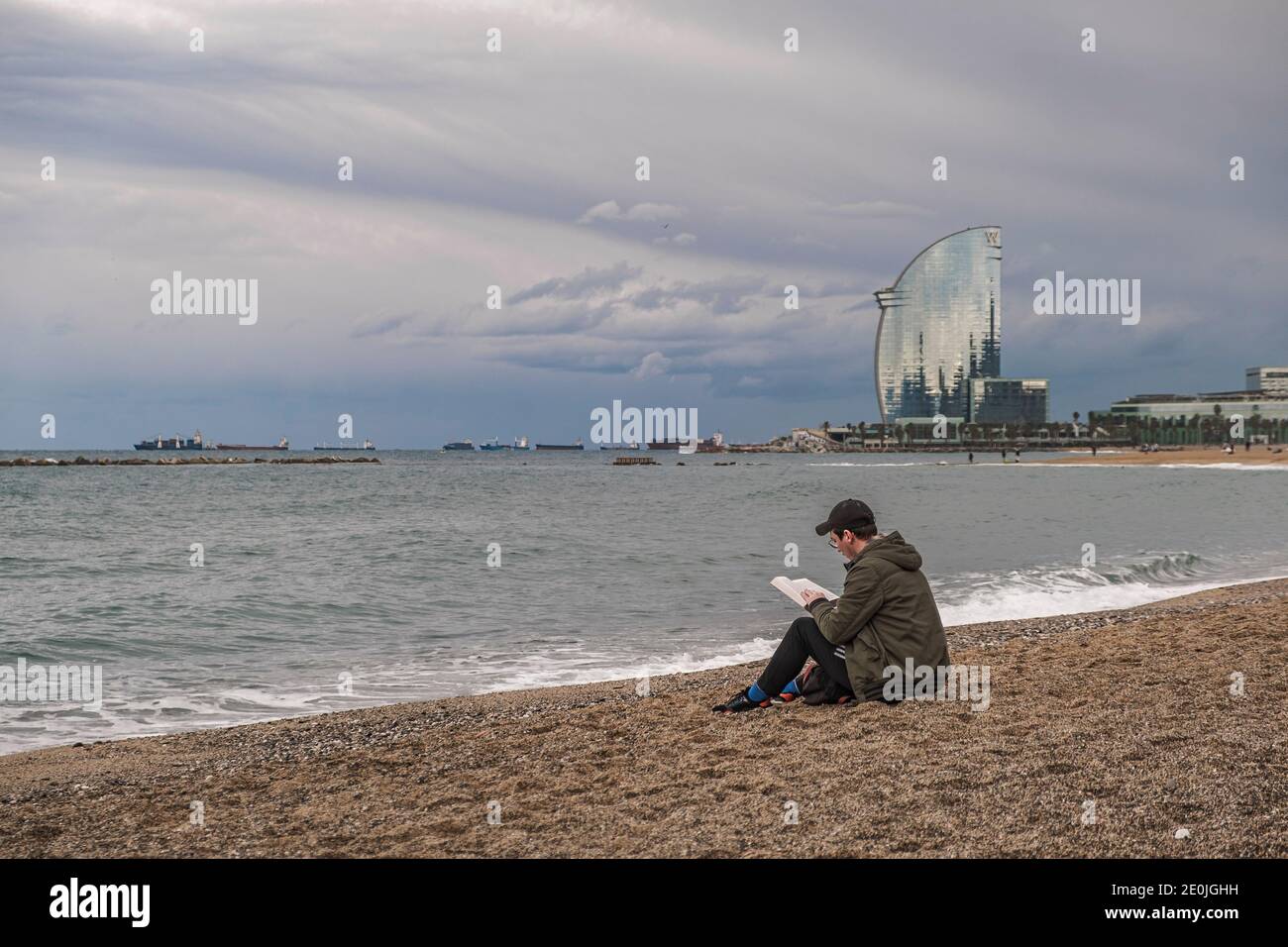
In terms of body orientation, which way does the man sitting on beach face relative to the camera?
to the viewer's left
